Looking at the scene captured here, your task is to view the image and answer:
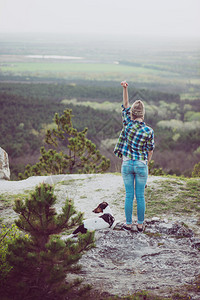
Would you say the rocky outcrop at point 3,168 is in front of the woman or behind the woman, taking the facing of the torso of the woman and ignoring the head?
in front

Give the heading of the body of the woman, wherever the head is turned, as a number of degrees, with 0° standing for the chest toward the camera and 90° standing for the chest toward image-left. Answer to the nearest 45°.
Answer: approximately 180°

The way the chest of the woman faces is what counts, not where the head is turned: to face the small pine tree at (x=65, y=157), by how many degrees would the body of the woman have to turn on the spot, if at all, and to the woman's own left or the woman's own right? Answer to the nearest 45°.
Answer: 0° — they already face it
